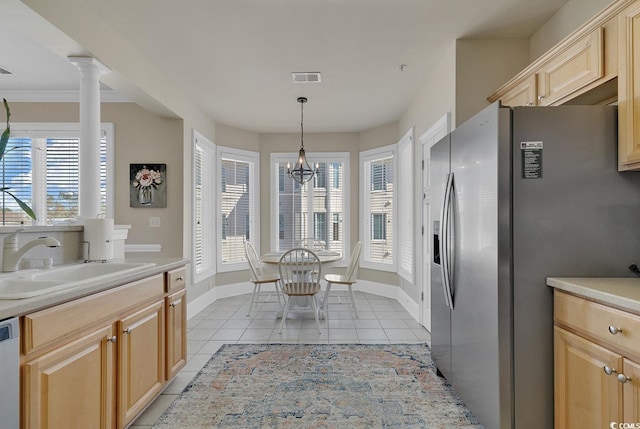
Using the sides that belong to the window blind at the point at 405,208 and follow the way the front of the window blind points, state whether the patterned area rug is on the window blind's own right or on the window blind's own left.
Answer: on the window blind's own left

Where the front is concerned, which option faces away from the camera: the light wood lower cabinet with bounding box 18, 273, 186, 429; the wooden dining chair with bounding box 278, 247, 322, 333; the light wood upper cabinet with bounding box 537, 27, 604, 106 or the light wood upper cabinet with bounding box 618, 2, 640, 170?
the wooden dining chair

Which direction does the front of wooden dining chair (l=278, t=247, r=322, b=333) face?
away from the camera

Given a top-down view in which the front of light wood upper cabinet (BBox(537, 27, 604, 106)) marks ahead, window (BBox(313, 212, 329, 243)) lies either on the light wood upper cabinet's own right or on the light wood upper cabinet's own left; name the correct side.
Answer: on the light wood upper cabinet's own right

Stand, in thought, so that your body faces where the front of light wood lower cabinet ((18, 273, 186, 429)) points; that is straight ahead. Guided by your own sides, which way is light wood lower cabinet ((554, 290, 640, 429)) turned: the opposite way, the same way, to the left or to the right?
the opposite way

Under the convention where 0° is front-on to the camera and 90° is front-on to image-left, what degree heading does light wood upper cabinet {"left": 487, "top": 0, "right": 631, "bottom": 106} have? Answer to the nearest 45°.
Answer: approximately 45°

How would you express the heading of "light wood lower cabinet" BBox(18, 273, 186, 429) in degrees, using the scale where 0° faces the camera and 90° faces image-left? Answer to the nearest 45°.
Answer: approximately 315°

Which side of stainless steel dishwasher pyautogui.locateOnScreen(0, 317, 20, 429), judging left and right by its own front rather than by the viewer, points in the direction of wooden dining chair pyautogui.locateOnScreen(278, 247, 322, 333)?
left

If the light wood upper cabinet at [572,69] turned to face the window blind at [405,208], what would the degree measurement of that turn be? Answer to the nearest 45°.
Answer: approximately 90° to its right

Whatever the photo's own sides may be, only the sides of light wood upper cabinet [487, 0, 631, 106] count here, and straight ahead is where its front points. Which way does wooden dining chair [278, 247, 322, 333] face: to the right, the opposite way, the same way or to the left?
to the right

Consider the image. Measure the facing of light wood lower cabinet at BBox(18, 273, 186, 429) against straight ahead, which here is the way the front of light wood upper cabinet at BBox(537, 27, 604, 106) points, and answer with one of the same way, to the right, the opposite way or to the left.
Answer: the opposite way

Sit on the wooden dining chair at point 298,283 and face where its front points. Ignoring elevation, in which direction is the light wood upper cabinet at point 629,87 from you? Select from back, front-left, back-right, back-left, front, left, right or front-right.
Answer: back-right

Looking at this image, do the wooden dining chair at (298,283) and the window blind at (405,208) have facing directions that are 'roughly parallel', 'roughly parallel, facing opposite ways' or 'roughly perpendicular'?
roughly perpendicular

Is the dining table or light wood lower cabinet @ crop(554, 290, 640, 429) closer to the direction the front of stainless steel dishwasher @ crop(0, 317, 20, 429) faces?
the light wood lower cabinet

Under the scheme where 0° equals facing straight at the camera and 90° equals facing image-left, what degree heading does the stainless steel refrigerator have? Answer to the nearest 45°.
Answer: approximately 45°
